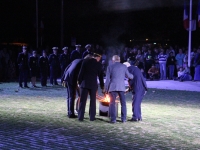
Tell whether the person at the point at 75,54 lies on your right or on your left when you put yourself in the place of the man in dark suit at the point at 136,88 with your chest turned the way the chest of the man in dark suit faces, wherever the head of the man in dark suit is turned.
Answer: on your right

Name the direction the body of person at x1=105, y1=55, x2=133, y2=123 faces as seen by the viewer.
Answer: away from the camera

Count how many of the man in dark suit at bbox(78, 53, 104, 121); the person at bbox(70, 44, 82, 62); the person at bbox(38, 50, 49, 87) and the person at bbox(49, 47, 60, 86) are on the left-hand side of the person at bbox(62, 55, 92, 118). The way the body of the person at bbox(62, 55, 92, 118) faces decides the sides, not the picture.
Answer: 3

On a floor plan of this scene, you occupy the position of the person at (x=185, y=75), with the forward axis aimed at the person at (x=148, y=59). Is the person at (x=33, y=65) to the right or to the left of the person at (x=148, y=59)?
left

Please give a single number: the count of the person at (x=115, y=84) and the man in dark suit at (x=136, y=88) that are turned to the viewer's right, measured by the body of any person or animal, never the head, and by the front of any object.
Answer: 0

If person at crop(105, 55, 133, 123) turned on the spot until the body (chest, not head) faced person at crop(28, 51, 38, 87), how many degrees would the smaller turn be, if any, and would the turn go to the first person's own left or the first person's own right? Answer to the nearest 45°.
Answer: approximately 45° to the first person's own left

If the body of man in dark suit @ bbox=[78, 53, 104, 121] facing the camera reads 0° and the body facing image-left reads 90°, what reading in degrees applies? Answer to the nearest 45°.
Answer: approximately 225°

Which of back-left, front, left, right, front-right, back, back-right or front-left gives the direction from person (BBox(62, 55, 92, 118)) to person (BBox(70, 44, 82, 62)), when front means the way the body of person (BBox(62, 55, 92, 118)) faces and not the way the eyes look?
left

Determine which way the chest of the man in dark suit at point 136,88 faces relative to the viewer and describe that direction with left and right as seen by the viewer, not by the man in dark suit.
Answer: facing to the left of the viewer

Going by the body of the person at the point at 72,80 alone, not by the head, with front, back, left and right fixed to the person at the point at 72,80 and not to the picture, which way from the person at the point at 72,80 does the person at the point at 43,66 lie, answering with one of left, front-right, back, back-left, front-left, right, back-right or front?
left

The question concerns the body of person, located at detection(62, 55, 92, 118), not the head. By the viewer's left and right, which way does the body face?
facing to the right of the viewer
